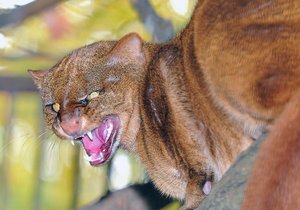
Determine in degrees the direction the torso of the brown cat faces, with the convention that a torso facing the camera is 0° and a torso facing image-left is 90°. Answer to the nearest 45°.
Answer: approximately 45°
